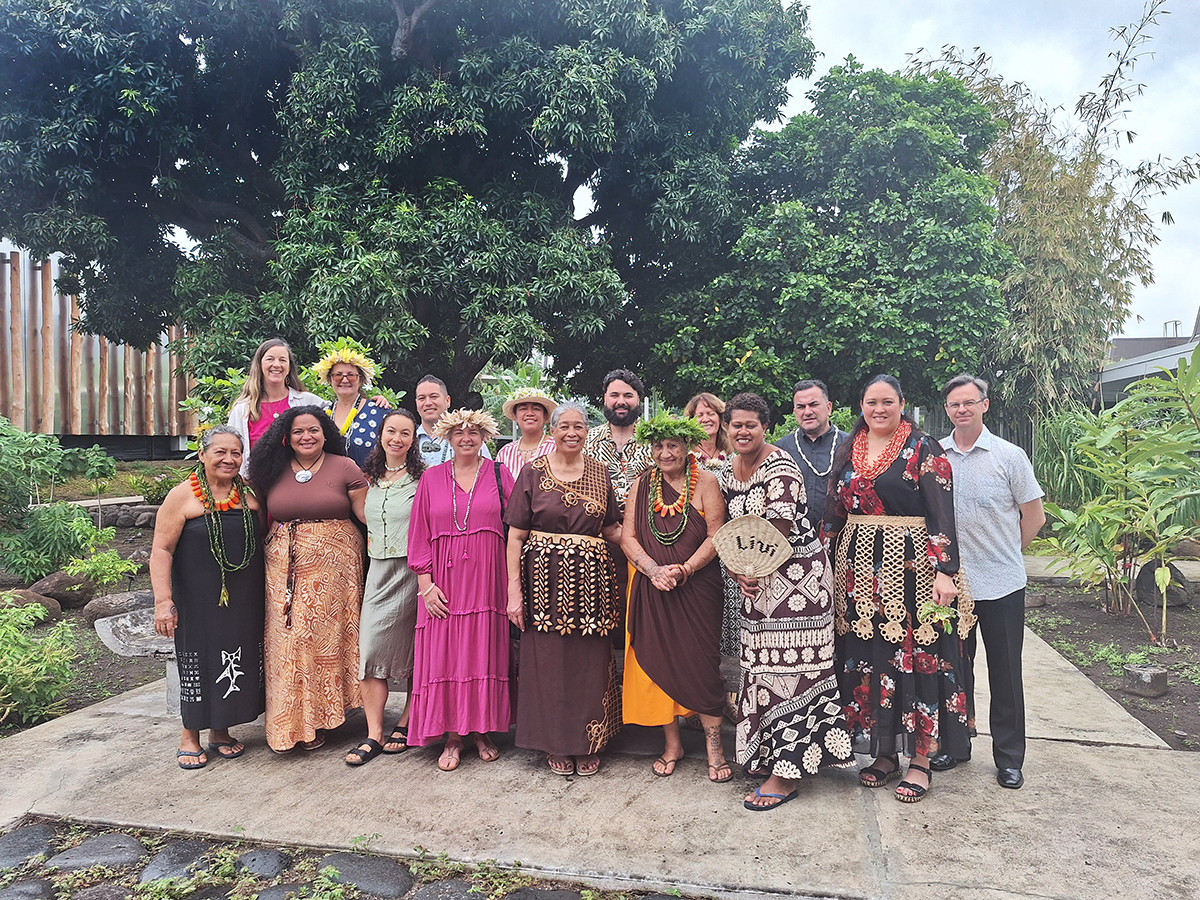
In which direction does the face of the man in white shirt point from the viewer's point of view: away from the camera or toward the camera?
toward the camera

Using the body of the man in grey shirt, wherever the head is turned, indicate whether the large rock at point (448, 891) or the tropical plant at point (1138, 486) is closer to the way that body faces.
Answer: the large rock

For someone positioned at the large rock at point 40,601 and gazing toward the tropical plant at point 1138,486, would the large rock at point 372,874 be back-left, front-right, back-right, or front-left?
front-right

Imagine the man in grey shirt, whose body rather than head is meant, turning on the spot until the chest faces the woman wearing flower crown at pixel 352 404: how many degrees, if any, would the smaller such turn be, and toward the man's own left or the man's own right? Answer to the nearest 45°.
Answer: approximately 90° to the man's own right

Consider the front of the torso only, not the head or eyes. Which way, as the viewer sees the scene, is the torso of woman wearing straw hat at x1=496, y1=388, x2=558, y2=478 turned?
toward the camera

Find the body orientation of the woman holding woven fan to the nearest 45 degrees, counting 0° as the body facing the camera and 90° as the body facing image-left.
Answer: approximately 45°

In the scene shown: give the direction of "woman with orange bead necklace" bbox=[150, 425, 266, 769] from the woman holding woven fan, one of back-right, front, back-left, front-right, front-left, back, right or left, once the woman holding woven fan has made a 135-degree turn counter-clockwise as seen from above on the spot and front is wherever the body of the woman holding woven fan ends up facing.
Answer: back

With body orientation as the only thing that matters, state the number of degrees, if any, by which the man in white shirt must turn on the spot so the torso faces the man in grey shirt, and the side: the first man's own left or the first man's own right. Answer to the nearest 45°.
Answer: approximately 90° to the first man's own right

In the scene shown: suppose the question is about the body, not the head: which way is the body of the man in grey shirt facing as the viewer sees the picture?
toward the camera

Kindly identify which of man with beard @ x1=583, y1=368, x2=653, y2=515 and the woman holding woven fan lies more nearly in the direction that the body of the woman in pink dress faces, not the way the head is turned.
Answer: the woman holding woven fan

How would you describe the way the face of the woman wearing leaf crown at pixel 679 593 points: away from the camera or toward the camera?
toward the camera

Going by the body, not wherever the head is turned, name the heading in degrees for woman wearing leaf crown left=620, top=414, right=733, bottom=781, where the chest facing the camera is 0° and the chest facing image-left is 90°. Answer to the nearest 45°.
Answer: approximately 0°

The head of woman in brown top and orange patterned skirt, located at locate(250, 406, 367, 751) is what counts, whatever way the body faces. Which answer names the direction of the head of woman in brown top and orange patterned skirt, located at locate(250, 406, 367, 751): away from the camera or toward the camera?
toward the camera

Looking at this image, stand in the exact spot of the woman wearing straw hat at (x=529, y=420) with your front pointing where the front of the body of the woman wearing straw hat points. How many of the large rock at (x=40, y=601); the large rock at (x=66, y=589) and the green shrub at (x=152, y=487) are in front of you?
0
